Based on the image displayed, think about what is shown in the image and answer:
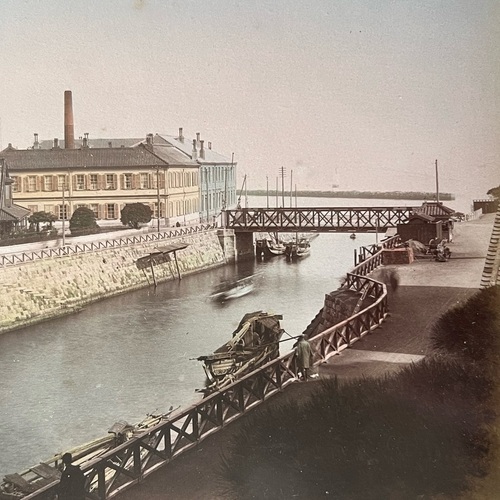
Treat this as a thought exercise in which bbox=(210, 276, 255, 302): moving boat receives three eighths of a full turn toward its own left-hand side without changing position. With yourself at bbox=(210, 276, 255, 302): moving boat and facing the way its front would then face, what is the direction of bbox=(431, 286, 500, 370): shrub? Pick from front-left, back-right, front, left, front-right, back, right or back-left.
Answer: right

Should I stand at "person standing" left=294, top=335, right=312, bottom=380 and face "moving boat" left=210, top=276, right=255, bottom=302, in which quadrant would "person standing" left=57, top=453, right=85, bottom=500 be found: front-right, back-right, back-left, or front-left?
back-left

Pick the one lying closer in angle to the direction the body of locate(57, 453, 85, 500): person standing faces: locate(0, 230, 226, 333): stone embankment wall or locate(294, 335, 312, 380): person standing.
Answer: the stone embankment wall

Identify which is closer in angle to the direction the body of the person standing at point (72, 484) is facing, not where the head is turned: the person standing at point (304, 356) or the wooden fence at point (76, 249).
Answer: the wooden fence

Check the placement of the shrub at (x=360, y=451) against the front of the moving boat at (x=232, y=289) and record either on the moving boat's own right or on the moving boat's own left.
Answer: on the moving boat's own left

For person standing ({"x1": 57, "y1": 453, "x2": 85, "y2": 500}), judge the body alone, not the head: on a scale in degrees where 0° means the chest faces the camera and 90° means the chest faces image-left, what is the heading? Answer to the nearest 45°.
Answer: approximately 135°

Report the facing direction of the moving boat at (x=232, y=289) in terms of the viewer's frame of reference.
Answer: facing the viewer and to the left of the viewer

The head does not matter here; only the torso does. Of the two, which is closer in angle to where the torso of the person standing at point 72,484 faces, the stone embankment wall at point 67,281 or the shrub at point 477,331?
the stone embankment wall

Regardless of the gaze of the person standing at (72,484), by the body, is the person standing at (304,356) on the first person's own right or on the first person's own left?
on the first person's own right
